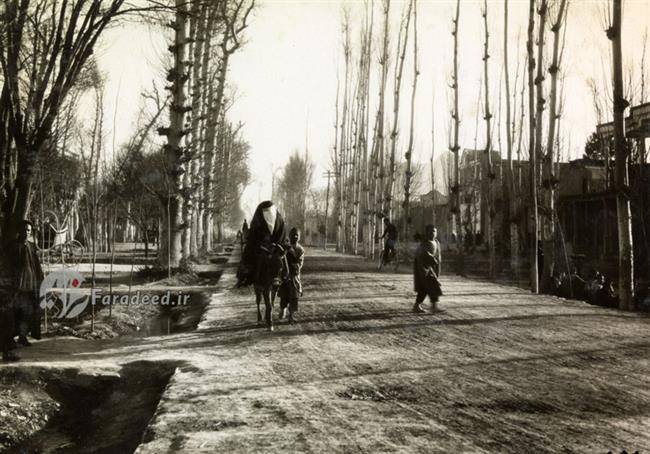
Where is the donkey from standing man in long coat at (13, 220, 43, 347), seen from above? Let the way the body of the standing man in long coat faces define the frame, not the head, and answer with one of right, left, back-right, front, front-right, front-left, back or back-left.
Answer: front-left

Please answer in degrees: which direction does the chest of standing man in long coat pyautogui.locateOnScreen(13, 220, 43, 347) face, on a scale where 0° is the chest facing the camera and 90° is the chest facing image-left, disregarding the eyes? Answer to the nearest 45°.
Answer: approximately 315°

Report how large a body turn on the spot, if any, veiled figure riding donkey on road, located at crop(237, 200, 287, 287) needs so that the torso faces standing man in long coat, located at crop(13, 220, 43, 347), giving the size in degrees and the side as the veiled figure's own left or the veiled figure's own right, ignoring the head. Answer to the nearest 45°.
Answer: approximately 45° to the veiled figure's own right

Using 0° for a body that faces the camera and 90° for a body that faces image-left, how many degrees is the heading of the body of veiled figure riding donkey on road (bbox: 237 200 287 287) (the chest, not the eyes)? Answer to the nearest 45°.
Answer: approximately 0°

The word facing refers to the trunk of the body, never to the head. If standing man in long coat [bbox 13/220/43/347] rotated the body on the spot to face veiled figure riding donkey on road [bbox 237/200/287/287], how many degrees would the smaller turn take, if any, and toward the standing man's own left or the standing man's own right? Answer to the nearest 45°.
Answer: approximately 45° to the standing man's own left

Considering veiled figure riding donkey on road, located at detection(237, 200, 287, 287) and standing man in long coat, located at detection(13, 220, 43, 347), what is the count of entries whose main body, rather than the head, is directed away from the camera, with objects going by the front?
0

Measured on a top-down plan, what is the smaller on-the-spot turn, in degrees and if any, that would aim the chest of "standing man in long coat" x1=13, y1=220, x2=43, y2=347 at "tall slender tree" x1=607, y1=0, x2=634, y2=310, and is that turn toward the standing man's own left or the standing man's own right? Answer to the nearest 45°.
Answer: approximately 45° to the standing man's own left

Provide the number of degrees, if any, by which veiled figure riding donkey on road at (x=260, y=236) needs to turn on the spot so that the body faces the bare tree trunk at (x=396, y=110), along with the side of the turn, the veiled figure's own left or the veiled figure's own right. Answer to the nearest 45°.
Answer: approximately 180°
